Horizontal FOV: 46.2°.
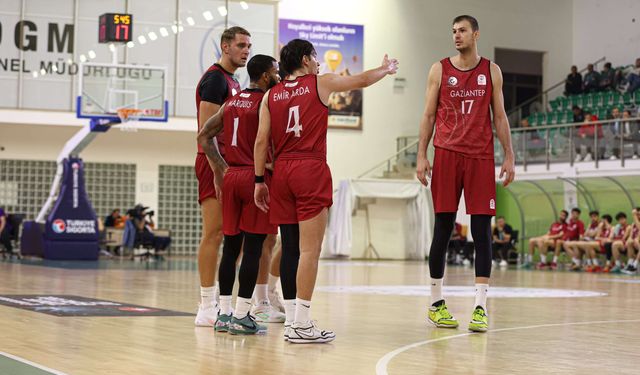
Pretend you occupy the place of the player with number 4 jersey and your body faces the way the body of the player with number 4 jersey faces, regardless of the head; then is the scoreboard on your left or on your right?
on your left

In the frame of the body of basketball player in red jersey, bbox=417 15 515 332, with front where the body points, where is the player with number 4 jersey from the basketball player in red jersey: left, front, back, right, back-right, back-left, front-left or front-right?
front-right

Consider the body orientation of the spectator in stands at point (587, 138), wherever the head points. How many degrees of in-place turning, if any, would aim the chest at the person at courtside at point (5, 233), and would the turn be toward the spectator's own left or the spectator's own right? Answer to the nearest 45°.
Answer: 0° — they already face them

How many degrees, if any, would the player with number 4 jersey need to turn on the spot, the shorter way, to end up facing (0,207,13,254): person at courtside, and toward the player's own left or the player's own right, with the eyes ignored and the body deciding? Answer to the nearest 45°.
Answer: approximately 90° to the player's own left

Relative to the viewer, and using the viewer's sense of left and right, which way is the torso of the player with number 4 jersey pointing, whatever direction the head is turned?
facing away from the viewer and to the right of the viewer

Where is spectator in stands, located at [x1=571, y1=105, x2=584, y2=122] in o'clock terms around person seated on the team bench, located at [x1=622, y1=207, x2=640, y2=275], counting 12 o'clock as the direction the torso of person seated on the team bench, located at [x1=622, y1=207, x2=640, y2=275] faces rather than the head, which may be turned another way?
spectator in stands, located at [x1=571, y1=105, x2=584, y2=122] is roughly at 4 o'clock from person seated on the team bench, located at [x1=622, y1=207, x2=640, y2=275].
